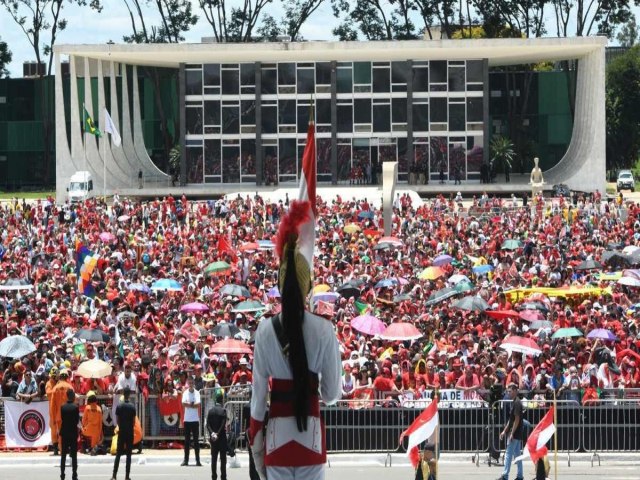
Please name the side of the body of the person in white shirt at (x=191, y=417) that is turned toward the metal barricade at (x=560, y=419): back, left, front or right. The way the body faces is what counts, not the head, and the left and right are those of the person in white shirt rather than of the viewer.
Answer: left

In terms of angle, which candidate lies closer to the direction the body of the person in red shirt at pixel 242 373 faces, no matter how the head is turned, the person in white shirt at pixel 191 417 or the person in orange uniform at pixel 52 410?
the person in white shirt

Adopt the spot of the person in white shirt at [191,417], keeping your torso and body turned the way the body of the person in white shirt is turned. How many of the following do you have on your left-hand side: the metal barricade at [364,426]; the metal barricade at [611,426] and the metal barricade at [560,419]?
3

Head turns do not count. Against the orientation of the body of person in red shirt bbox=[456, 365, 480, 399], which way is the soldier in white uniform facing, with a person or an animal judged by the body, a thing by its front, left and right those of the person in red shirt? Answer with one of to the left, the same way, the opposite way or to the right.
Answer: the opposite way

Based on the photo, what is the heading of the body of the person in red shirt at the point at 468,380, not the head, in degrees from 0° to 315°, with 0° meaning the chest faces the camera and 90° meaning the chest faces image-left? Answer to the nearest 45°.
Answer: approximately 0°

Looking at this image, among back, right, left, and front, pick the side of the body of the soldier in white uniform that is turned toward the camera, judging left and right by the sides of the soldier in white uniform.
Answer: back

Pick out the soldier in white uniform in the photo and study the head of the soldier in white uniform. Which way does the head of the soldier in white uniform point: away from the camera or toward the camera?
away from the camera

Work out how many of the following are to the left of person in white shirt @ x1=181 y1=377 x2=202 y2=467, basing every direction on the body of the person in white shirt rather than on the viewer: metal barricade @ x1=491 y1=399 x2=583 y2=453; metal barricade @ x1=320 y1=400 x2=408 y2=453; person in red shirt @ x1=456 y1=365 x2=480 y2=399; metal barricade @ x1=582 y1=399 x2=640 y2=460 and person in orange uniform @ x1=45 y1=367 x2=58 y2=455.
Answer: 4

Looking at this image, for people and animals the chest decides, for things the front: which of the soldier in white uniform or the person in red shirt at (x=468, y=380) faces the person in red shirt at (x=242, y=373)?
the soldier in white uniform

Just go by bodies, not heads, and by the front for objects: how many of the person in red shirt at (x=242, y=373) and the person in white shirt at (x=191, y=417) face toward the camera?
2

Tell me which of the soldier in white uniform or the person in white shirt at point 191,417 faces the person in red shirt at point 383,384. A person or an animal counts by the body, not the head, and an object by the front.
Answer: the soldier in white uniform

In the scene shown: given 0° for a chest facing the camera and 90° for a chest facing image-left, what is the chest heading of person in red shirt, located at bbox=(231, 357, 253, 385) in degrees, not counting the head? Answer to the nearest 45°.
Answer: approximately 0°
